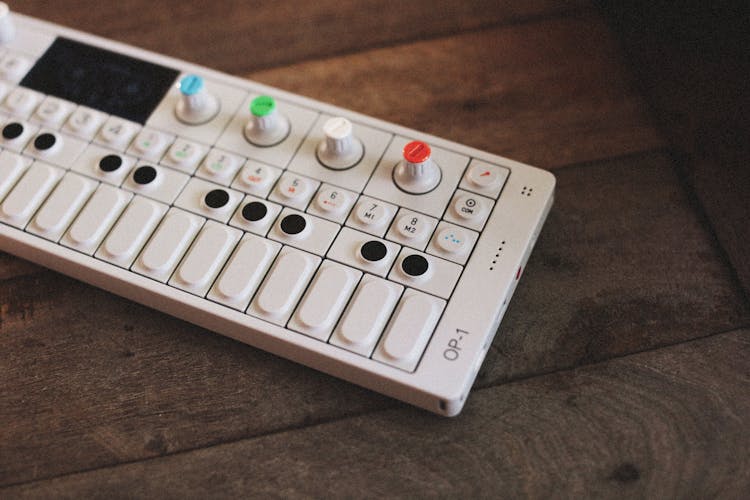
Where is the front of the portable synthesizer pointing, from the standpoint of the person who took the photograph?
facing the viewer and to the left of the viewer
